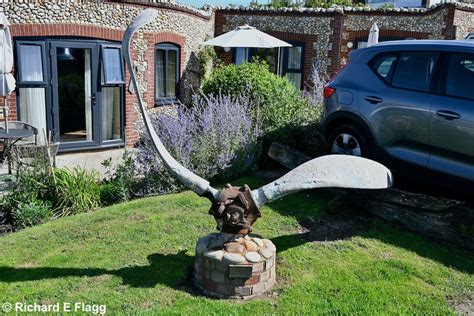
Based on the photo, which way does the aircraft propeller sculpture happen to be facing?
toward the camera

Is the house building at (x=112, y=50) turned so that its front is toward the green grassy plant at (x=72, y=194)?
yes

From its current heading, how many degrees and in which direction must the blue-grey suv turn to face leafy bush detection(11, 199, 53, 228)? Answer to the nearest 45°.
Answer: approximately 135° to its right

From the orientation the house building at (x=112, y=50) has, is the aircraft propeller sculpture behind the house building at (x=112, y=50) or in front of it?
in front

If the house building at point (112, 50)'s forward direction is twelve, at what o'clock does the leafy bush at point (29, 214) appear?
The leafy bush is roughly at 12 o'clock from the house building.

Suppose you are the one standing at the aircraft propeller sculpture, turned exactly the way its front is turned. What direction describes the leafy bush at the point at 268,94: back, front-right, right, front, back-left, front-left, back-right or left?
back

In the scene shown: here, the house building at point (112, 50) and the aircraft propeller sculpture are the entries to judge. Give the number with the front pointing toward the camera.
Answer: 2

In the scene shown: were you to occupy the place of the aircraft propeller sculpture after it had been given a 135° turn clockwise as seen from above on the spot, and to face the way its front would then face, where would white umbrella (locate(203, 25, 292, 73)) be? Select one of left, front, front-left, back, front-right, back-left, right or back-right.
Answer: front-right

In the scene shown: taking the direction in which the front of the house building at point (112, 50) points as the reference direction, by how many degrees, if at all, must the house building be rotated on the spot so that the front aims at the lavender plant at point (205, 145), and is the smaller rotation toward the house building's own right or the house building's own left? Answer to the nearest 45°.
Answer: approximately 45° to the house building's own left

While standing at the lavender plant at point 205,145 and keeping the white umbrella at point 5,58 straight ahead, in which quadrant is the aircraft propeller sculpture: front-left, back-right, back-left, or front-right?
back-left
